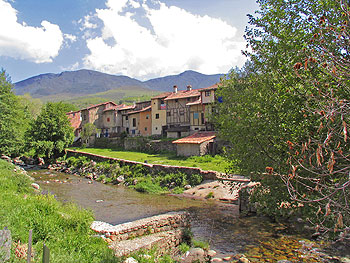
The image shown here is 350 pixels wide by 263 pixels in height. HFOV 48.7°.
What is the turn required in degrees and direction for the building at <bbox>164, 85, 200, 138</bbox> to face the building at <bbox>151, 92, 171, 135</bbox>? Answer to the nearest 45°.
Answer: approximately 135° to its right

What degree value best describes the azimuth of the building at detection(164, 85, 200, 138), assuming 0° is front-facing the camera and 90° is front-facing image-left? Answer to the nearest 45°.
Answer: approximately 0°

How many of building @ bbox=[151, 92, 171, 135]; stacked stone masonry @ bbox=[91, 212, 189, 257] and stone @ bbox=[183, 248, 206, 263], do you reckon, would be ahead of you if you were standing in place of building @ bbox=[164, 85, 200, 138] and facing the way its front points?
2

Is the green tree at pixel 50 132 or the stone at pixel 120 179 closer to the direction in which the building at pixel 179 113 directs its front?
the stone

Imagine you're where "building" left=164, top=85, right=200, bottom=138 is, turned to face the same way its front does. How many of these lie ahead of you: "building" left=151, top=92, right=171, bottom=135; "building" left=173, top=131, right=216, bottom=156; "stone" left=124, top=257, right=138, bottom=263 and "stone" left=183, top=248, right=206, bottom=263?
3

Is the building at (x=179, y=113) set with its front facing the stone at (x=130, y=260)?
yes

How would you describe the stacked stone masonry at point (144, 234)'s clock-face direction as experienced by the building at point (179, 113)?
The stacked stone masonry is roughly at 12 o'clock from the building.

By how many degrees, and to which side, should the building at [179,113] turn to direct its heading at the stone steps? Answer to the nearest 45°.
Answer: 0° — it already faces it

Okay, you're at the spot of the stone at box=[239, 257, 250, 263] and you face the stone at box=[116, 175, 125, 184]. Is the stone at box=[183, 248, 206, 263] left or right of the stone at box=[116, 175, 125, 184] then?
left

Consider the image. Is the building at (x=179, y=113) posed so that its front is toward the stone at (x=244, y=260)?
yes

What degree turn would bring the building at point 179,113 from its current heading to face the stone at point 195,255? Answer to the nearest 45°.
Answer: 0° — it already faces it
